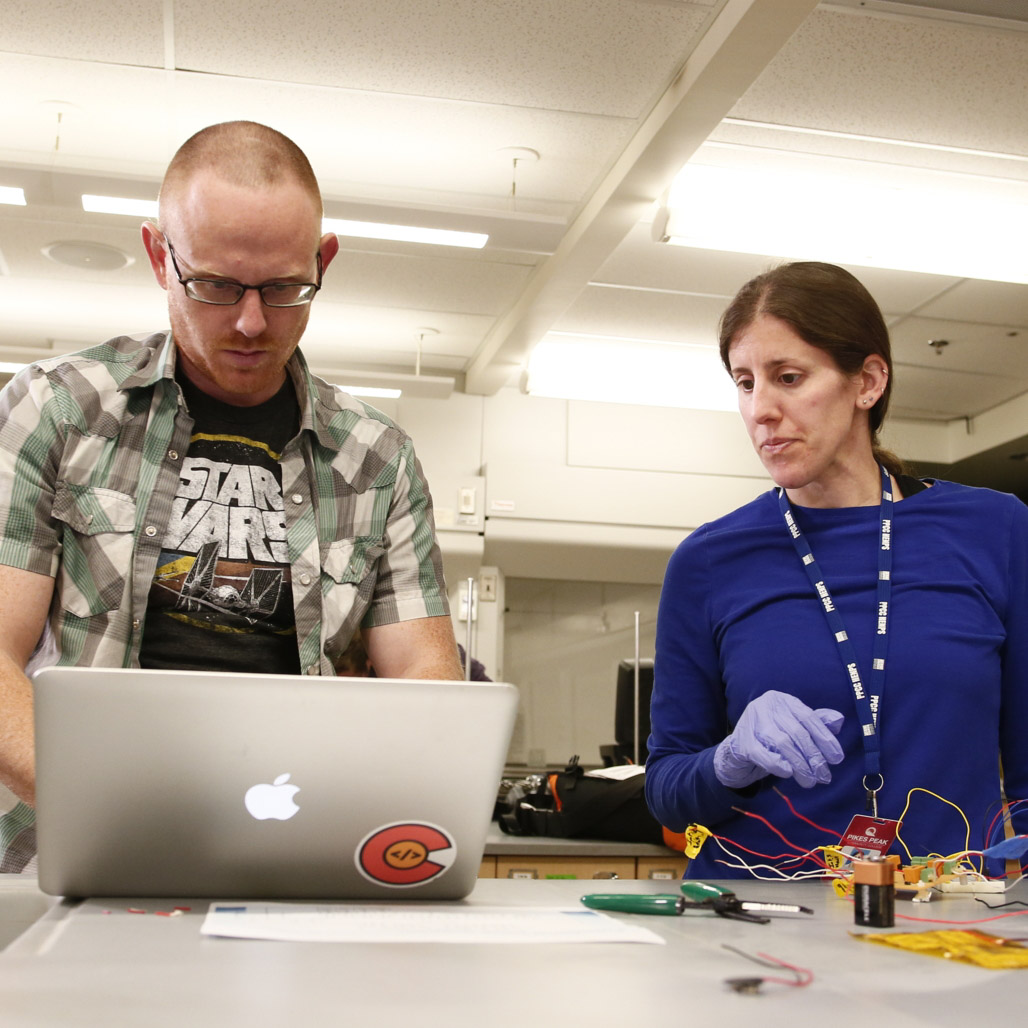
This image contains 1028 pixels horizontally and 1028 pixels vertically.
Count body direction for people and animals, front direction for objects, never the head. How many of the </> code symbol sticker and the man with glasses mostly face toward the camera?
2

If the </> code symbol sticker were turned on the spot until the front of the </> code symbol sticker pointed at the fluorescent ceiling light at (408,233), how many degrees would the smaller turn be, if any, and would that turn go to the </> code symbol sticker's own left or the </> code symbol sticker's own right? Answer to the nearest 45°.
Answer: approximately 180°

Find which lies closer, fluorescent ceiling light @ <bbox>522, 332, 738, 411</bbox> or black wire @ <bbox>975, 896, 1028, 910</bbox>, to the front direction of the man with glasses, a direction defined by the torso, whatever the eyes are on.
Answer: the black wire

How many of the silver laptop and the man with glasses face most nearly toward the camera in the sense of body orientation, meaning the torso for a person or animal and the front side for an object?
1

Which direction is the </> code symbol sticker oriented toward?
toward the camera

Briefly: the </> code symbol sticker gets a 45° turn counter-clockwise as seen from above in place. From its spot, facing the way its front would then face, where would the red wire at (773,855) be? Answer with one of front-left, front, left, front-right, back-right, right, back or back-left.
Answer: left

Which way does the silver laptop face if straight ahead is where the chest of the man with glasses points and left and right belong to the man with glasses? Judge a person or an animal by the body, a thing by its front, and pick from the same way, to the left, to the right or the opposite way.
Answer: the opposite way

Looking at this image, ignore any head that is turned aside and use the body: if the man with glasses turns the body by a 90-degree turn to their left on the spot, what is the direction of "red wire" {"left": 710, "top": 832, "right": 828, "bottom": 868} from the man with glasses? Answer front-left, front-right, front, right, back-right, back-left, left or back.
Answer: front

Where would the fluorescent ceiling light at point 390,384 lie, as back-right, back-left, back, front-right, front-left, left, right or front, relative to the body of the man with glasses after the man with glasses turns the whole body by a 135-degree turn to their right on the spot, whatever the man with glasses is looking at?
front-right

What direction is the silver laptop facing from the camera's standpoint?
away from the camera

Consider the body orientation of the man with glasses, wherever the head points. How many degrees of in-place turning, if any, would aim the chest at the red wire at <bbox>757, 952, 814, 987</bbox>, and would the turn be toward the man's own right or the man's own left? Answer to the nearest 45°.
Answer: approximately 45° to the man's own left

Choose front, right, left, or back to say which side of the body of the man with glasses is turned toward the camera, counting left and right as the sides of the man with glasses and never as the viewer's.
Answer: front

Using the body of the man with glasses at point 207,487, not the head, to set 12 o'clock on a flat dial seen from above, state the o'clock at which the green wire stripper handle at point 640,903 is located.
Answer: The green wire stripper handle is roughly at 11 o'clock from the man with glasses.

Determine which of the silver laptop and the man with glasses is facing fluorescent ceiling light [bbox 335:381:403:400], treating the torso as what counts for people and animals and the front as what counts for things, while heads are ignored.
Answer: the silver laptop

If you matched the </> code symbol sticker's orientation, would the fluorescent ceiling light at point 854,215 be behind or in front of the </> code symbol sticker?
behind

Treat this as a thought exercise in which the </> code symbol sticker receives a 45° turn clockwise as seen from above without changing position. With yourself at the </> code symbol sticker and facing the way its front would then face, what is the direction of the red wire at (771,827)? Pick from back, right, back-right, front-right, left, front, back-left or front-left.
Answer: back
